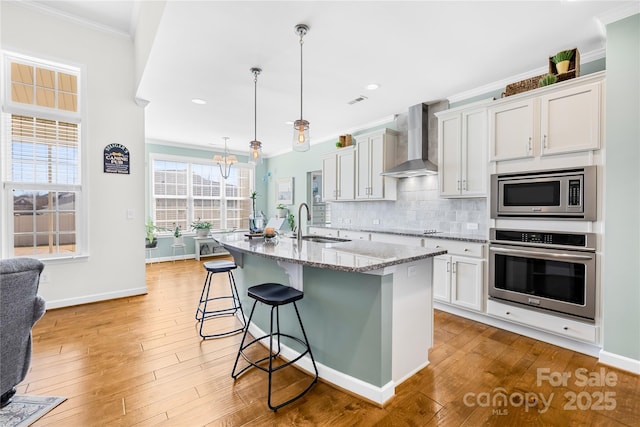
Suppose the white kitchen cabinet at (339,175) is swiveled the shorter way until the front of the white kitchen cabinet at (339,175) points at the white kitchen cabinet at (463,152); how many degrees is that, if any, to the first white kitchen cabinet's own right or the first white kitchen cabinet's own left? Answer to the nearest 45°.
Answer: approximately 90° to the first white kitchen cabinet's own left

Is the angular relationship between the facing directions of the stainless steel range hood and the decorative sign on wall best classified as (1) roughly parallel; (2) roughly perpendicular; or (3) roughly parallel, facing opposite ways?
roughly perpendicular

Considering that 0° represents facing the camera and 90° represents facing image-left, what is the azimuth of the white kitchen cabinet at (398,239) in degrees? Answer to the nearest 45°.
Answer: approximately 45°

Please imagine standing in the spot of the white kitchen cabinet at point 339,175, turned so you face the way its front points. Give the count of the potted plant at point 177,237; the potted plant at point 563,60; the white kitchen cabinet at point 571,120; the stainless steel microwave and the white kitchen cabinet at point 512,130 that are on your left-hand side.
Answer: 4

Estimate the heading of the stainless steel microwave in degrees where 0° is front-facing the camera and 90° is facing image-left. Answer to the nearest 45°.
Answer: approximately 45°
